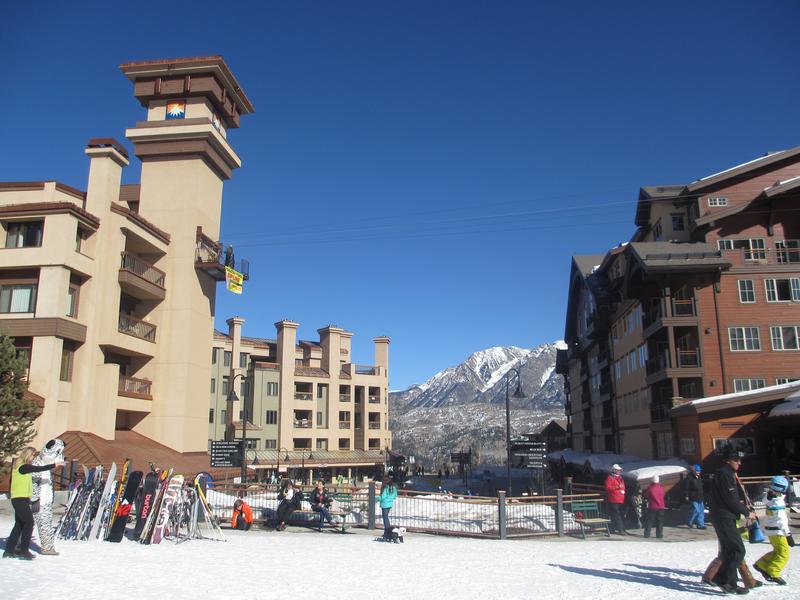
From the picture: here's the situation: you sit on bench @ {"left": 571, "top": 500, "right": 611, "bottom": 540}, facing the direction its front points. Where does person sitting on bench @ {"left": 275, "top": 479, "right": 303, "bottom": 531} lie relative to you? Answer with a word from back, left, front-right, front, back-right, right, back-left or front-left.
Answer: back-right

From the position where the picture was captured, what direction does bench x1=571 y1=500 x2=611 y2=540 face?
facing the viewer and to the right of the viewer

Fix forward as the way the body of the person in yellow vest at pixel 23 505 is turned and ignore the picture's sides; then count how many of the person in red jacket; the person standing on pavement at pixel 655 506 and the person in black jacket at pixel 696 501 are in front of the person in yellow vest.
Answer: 3

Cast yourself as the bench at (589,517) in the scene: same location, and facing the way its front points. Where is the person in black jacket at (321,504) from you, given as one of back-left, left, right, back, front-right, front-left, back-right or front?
back-right

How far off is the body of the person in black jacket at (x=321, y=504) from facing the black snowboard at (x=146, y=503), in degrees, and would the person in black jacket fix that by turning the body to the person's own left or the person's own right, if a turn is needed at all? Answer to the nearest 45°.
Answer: approximately 45° to the person's own right

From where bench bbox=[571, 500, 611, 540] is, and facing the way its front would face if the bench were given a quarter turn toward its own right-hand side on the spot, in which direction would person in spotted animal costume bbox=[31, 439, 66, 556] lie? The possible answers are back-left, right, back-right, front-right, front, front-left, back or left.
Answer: front

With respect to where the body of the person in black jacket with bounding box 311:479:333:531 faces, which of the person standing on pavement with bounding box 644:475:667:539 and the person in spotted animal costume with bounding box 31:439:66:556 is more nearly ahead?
the person in spotted animal costume

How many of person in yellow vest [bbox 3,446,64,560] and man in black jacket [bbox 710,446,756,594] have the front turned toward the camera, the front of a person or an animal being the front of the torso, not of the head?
0

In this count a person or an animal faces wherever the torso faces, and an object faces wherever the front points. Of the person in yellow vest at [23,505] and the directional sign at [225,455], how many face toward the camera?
1

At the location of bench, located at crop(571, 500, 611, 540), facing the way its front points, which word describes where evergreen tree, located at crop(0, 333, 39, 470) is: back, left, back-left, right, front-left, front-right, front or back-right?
back-right

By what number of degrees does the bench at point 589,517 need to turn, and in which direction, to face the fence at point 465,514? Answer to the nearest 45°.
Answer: approximately 135° to its right

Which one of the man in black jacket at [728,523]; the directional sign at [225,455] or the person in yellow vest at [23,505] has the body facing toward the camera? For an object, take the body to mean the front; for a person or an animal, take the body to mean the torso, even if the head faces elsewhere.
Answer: the directional sign

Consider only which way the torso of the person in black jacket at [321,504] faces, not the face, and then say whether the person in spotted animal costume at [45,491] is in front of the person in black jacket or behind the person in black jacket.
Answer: in front
